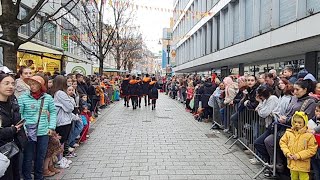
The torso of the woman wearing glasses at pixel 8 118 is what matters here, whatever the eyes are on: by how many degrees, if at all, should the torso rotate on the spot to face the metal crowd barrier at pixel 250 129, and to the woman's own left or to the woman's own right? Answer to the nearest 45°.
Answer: approximately 45° to the woman's own left

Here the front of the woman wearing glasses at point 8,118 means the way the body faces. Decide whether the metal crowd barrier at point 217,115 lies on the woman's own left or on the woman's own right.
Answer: on the woman's own left

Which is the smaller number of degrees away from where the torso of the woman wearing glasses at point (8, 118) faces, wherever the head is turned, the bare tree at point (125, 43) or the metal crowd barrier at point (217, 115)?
the metal crowd barrier

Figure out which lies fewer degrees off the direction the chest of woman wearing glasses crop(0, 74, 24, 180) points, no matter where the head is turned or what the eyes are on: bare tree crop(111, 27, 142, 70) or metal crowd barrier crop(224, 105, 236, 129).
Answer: the metal crowd barrier

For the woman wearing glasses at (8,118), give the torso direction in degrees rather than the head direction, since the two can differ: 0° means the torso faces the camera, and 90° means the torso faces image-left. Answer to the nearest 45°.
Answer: approximately 315°

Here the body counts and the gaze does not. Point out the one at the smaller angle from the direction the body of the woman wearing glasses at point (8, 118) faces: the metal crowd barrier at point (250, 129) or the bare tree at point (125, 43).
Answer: the metal crowd barrier

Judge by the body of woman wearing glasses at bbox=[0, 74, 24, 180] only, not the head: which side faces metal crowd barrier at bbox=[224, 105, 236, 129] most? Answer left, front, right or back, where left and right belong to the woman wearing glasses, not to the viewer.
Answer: left

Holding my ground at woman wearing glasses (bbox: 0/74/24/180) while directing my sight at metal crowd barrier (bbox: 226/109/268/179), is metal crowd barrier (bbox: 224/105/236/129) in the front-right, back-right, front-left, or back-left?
front-left

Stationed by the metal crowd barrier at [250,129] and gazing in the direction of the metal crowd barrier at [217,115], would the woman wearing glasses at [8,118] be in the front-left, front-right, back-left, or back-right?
back-left

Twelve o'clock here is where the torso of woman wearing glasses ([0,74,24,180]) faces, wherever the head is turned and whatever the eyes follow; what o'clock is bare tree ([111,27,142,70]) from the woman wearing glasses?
The bare tree is roughly at 8 o'clock from the woman wearing glasses.
